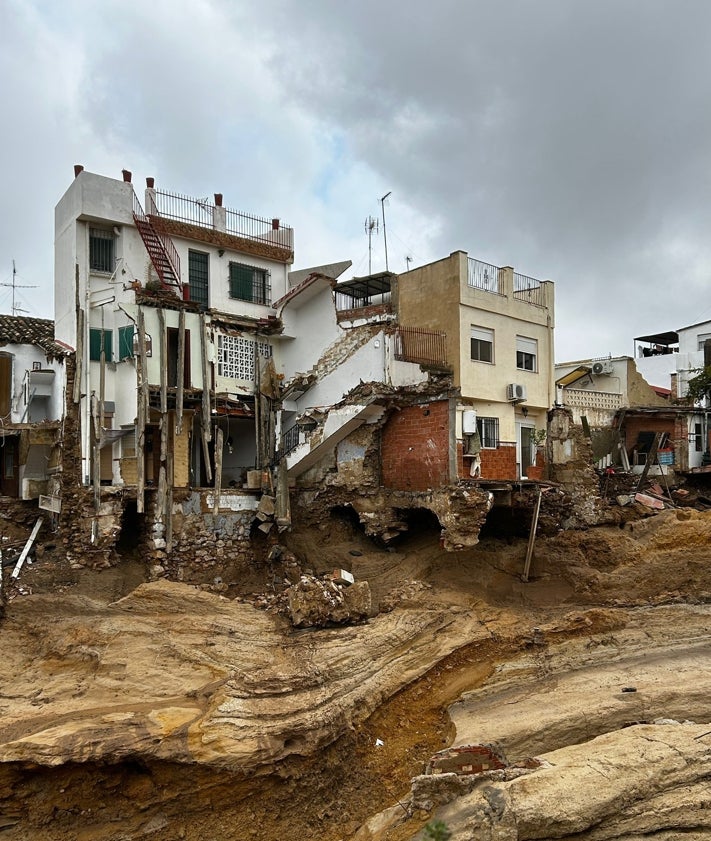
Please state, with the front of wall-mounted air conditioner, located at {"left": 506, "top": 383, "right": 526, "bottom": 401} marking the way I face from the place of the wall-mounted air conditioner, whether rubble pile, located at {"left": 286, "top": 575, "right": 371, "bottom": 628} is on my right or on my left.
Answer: on my right

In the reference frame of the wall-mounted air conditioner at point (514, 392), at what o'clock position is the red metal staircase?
The red metal staircase is roughly at 4 o'clock from the wall-mounted air conditioner.

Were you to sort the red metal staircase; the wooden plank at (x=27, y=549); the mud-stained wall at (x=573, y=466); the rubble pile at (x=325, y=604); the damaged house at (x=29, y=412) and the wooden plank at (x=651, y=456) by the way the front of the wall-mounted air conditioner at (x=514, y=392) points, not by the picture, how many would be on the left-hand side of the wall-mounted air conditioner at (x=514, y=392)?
2

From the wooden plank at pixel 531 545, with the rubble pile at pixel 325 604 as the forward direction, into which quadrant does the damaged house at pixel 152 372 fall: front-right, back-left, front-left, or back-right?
front-right

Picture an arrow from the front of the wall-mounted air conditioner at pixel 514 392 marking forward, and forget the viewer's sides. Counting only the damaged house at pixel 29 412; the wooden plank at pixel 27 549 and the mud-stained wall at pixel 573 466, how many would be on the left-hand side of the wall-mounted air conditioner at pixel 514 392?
1

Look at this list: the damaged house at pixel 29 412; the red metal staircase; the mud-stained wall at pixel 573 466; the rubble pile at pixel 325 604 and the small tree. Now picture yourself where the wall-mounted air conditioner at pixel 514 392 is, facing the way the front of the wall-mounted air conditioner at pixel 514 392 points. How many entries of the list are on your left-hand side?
2

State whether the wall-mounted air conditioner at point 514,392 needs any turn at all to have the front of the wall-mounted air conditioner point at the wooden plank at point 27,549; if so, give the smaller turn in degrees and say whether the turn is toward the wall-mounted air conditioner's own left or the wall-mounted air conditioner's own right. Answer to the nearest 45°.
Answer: approximately 90° to the wall-mounted air conditioner's own right

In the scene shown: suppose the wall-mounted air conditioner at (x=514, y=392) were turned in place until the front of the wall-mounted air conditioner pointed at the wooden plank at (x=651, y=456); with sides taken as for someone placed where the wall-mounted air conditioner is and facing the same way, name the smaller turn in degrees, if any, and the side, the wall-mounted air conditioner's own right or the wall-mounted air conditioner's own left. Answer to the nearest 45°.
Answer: approximately 90° to the wall-mounted air conditioner's own left

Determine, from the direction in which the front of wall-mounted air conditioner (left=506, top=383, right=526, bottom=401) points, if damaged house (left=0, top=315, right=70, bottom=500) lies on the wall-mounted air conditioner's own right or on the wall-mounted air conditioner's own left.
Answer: on the wall-mounted air conditioner's own right

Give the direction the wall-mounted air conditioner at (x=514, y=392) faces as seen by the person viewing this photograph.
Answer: facing the viewer and to the right of the viewer

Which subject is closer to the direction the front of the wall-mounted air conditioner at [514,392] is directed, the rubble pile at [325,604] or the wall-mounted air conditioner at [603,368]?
the rubble pile

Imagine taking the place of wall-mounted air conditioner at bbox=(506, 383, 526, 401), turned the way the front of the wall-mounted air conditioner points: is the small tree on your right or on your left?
on your left

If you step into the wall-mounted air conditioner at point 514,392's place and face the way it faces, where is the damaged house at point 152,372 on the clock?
The damaged house is roughly at 4 o'clock from the wall-mounted air conditioner.

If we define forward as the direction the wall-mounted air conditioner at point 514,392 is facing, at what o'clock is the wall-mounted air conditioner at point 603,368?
the wall-mounted air conditioner at point 603,368 is roughly at 8 o'clock from the wall-mounted air conditioner at point 514,392.

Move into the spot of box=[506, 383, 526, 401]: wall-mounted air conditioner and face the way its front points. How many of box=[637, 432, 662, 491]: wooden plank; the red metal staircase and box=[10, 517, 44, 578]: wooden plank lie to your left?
1

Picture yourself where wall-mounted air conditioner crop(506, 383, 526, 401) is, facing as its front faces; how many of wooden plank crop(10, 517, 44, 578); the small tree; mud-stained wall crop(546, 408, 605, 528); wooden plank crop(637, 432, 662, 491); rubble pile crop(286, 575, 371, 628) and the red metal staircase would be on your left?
3
